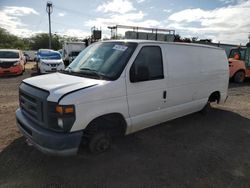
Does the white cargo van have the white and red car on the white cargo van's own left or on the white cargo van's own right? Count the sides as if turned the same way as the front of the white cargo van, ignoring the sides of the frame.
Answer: on the white cargo van's own right

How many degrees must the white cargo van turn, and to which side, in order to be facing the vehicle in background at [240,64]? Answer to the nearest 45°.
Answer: approximately 180°

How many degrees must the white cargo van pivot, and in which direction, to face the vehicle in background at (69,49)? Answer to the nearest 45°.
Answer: approximately 135° to its right

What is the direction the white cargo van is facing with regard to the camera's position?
facing the viewer and to the left of the viewer
